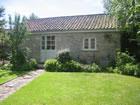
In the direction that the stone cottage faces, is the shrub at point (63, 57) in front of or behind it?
in front

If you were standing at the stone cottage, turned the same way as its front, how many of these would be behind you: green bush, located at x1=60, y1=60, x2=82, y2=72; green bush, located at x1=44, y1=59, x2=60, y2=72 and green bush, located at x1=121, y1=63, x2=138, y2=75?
0

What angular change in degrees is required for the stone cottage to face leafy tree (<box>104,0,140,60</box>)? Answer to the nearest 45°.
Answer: approximately 45° to its left

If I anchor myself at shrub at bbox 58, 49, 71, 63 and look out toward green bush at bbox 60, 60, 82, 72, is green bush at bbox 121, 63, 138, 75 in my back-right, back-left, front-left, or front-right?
front-left

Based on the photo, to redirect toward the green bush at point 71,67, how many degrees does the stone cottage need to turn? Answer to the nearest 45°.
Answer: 0° — it already faces it

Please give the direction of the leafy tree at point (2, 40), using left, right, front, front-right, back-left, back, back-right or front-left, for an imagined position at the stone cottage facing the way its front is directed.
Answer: right

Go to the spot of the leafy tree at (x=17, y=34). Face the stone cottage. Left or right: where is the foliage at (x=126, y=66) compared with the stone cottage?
right

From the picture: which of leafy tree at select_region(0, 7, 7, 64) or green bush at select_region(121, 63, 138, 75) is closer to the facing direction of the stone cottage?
the green bush

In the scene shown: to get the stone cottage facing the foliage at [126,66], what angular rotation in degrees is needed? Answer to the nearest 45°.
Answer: approximately 45° to its left

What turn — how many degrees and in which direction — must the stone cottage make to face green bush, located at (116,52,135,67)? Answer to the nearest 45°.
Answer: approximately 45° to its left

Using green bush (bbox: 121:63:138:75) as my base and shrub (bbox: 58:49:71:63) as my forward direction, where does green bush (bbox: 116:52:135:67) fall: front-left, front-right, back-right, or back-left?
front-right

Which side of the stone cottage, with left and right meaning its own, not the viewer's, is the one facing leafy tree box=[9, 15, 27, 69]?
right

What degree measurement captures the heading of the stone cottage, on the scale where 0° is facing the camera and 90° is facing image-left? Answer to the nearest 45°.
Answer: approximately 0°
